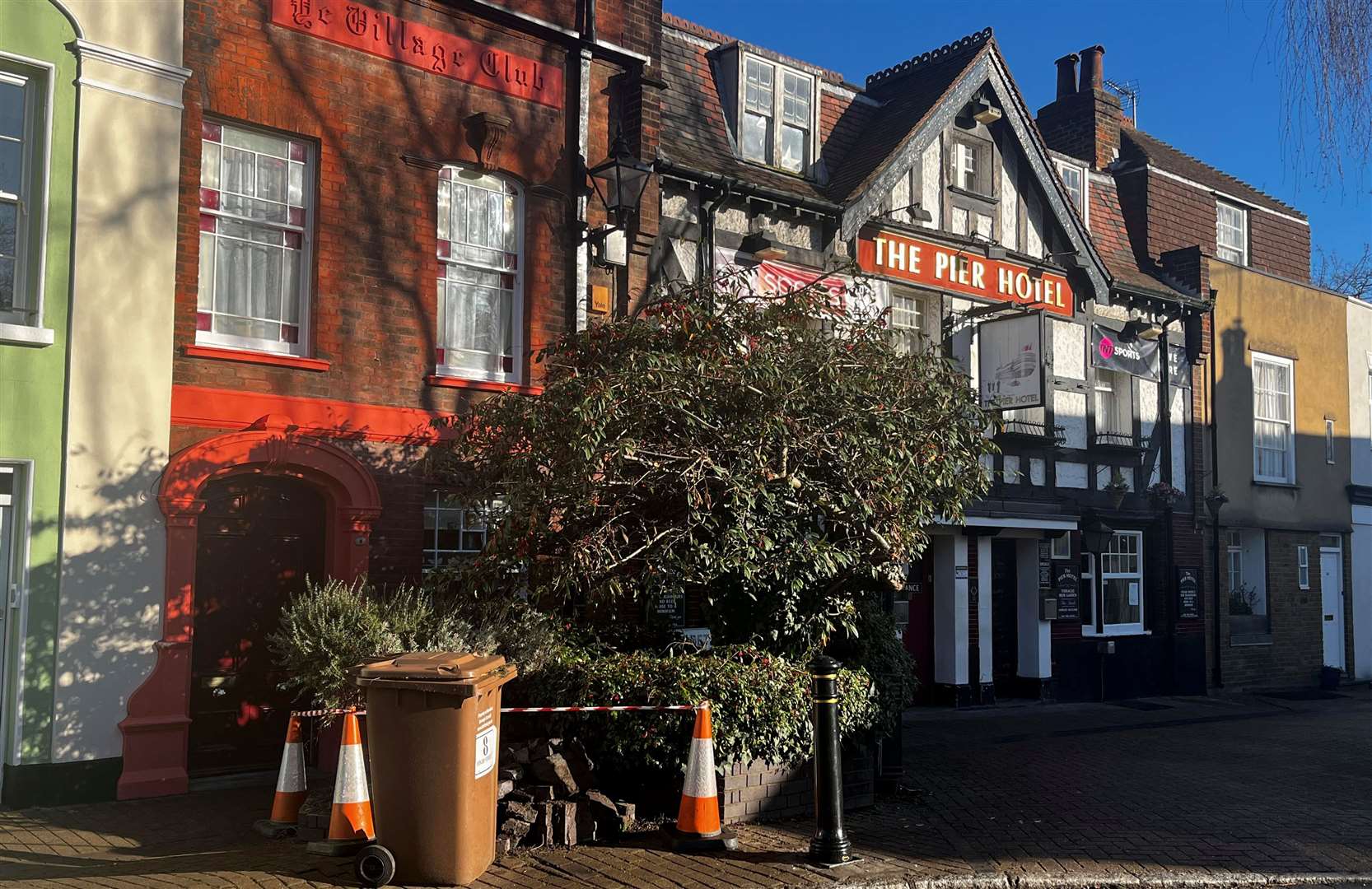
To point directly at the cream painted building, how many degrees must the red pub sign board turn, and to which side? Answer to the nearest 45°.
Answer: approximately 90° to its right

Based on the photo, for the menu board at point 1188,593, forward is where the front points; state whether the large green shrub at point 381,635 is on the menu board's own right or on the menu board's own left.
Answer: on the menu board's own right

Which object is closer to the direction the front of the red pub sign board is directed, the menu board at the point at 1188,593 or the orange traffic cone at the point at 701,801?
the orange traffic cone

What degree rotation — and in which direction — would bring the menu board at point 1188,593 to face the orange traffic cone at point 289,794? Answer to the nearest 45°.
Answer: approximately 45° to its right

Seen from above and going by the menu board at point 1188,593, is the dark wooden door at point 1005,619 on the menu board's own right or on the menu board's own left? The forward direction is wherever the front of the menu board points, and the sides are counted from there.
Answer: on the menu board's own right

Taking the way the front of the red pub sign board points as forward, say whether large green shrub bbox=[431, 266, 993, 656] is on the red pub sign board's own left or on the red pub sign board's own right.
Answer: on the red pub sign board's own right

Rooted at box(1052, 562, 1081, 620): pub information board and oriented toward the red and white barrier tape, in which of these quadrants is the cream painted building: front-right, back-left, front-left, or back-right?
front-right

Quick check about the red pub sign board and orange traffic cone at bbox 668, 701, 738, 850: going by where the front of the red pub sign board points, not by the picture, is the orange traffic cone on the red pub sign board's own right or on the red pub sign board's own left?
on the red pub sign board's own right

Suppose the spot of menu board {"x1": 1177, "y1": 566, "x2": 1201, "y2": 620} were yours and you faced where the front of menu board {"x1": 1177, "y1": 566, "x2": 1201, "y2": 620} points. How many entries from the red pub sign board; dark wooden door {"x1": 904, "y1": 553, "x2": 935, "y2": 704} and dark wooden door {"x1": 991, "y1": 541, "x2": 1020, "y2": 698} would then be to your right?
3

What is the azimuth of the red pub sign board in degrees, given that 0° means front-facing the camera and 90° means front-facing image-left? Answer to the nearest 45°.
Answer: approximately 315°

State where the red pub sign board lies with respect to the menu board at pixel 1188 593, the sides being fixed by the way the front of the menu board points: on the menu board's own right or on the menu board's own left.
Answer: on the menu board's own right

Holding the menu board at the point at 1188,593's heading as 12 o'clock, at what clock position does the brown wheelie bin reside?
The brown wheelie bin is roughly at 2 o'clock from the menu board.

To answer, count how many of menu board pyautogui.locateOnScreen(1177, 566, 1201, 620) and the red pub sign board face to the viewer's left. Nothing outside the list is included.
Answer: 0

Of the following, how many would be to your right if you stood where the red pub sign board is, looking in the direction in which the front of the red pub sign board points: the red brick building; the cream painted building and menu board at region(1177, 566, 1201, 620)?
2

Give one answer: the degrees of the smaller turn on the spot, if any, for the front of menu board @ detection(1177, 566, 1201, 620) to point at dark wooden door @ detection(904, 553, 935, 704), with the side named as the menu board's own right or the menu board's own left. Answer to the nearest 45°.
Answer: approximately 90° to the menu board's own right

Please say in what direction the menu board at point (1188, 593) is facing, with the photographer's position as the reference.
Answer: facing the viewer and to the right of the viewer

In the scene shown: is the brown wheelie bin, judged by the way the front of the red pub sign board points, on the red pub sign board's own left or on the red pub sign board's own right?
on the red pub sign board's own right

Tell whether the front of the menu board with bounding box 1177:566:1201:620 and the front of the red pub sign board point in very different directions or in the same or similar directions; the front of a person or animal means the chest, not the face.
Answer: same or similar directions
